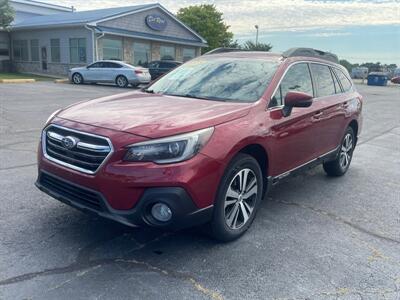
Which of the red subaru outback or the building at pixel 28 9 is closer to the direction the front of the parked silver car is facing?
the building

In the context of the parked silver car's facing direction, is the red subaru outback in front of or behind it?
behind

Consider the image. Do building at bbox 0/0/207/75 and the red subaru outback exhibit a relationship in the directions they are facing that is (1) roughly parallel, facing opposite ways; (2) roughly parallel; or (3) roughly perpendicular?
roughly perpendicular

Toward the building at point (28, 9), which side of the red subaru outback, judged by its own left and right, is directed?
right

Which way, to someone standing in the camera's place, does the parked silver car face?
facing away from the viewer and to the left of the viewer

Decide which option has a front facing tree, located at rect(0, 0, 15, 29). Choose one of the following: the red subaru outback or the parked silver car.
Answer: the parked silver car

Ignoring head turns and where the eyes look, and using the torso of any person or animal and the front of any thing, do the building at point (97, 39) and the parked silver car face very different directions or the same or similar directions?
very different directions

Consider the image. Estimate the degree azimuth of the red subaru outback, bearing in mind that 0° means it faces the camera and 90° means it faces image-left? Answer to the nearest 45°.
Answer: approximately 45°

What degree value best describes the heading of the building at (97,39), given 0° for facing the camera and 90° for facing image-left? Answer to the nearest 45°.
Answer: approximately 315°

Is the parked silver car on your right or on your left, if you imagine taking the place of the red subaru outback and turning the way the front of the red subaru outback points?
on your right
